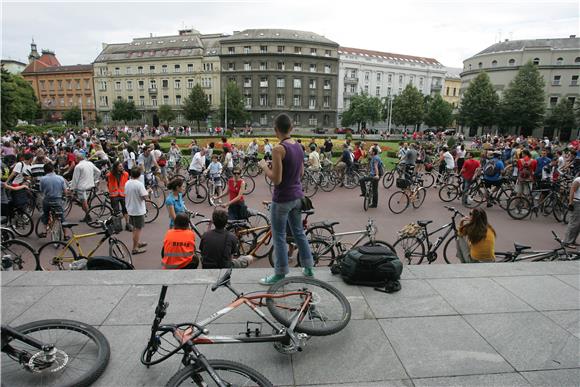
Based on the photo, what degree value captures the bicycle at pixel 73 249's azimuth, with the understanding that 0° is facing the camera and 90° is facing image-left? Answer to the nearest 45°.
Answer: approximately 270°

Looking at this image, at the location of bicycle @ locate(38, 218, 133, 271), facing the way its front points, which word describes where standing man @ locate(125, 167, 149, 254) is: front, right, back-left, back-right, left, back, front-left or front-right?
front-left

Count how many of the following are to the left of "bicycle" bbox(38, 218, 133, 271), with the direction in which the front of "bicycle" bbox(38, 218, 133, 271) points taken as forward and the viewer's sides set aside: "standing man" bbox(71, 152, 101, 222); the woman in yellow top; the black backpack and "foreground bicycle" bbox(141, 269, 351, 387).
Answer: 1

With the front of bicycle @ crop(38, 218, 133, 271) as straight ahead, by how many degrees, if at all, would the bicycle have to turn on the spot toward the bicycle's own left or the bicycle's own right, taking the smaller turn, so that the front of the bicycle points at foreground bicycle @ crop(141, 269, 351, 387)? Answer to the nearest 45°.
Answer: approximately 90° to the bicycle's own right

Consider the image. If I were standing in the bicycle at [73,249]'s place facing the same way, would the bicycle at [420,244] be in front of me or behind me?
in front

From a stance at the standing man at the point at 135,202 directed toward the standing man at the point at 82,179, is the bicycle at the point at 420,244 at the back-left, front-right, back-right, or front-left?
back-right

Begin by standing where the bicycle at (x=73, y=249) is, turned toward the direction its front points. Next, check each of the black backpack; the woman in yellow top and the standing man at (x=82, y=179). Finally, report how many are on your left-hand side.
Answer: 1

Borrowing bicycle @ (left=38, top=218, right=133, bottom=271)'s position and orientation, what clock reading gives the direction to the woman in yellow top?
The woman in yellow top is roughly at 1 o'clock from the bicycle.
